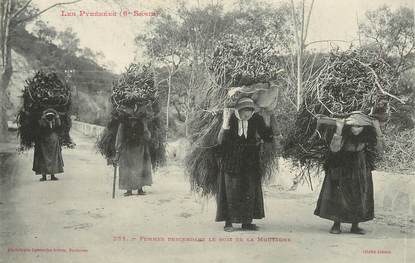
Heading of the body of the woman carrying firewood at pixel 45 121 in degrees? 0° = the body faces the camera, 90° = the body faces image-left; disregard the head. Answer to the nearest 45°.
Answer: approximately 0°
